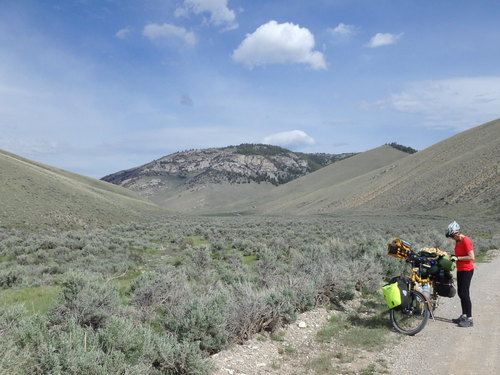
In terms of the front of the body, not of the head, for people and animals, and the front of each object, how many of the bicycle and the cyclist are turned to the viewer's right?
0

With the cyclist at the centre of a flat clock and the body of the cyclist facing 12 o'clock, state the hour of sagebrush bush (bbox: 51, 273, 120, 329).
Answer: The sagebrush bush is roughly at 11 o'clock from the cyclist.

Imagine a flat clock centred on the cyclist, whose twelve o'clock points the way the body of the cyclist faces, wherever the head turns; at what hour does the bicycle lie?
The bicycle is roughly at 11 o'clock from the cyclist.

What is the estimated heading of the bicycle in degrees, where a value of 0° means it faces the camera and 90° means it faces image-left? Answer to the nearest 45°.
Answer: approximately 45°

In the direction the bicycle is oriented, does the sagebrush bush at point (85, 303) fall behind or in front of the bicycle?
in front

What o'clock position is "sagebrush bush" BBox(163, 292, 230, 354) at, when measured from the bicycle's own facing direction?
The sagebrush bush is roughly at 12 o'clock from the bicycle.

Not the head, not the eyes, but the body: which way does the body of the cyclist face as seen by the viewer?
to the viewer's left
